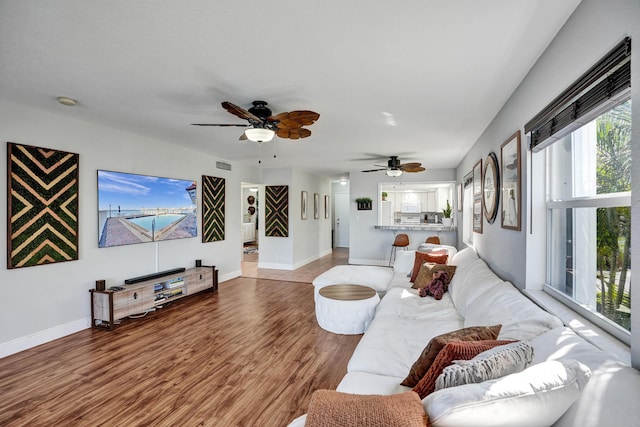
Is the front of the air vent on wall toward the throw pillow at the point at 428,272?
yes

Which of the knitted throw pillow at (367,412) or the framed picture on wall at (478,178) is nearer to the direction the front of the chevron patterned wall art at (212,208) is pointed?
the framed picture on wall

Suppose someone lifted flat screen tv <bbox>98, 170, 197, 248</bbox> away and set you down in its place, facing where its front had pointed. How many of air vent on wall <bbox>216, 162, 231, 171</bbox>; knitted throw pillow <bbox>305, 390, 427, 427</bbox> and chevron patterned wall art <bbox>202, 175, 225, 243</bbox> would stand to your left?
2

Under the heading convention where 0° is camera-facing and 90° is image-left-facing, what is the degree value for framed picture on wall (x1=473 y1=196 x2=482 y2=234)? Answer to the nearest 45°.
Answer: approximately 90°

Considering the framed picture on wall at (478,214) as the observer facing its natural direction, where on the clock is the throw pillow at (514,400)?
The throw pillow is roughly at 9 o'clock from the framed picture on wall.

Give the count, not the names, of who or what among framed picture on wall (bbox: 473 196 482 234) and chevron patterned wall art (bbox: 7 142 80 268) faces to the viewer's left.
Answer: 1

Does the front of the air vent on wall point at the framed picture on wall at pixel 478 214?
yes

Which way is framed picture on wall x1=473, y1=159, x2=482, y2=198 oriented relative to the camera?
to the viewer's left

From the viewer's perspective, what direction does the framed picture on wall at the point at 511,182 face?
to the viewer's left

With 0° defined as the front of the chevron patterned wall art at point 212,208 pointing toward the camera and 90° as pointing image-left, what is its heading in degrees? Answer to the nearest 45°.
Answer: approximately 315°

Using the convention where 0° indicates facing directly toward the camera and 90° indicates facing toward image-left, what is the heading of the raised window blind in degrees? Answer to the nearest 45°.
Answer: approximately 45°

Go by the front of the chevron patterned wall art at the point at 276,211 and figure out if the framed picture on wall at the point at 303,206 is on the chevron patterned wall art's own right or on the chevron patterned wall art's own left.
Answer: on the chevron patterned wall art's own left

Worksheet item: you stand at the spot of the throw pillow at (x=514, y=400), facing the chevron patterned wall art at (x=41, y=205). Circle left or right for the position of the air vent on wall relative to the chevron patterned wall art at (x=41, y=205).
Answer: right
